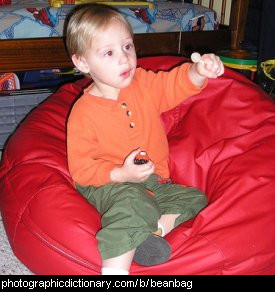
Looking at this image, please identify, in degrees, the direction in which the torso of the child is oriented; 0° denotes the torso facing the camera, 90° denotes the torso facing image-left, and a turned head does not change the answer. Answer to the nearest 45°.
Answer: approximately 315°

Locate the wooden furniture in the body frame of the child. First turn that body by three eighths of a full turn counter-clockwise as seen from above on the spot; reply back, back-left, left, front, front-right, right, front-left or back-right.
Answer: front

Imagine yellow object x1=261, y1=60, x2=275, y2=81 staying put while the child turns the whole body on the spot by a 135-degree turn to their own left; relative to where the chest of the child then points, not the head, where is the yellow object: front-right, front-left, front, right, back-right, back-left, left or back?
front-right
